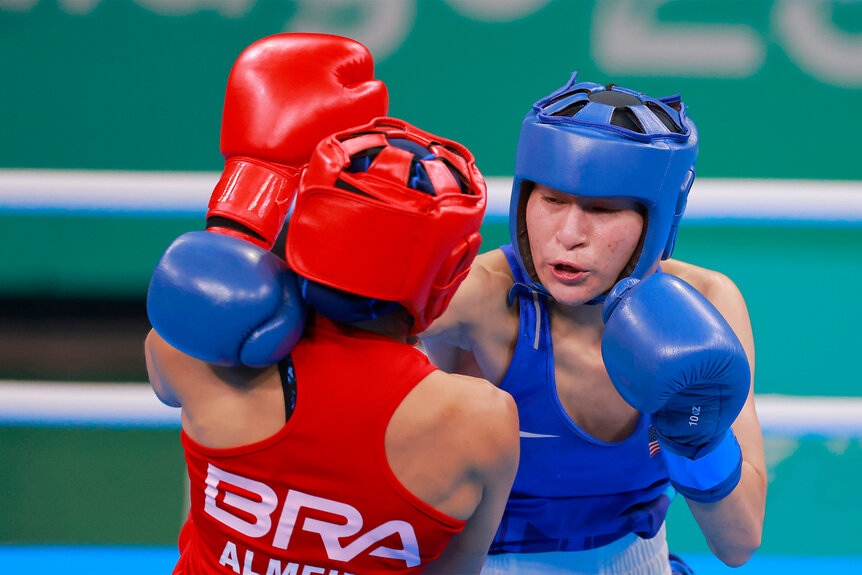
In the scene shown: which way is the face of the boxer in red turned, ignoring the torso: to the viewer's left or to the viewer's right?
to the viewer's right

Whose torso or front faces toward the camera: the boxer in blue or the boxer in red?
the boxer in blue

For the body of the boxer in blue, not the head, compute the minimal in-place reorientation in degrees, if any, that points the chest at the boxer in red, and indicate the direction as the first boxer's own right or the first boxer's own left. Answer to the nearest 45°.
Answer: approximately 45° to the first boxer's own right

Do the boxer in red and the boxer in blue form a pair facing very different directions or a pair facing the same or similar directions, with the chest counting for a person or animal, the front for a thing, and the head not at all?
very different directions

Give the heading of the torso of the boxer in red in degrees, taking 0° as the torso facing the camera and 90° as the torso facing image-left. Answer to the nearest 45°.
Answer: approximately 180°

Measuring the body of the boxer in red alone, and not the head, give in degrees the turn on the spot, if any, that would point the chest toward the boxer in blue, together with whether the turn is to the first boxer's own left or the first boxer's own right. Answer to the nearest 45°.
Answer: approximately 45° to the first boxer's own right

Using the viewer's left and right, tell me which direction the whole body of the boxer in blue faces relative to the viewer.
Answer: facing the viewer

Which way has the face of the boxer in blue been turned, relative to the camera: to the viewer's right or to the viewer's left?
to the viewer's left

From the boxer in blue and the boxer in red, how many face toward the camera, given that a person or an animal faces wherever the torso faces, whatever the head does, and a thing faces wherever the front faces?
1
